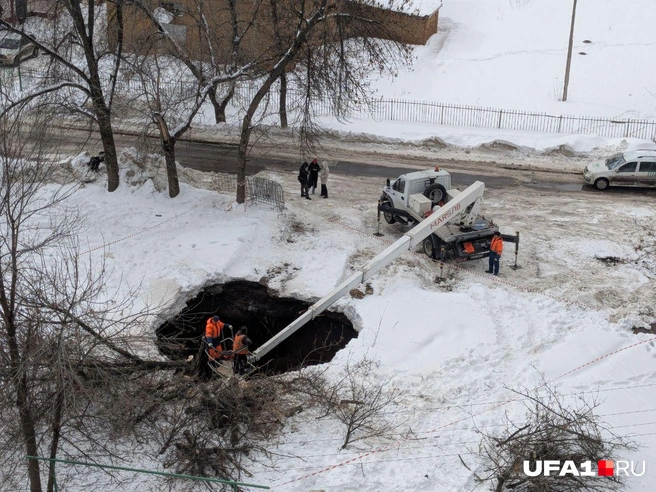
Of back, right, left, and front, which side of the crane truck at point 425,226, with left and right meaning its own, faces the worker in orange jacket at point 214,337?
left

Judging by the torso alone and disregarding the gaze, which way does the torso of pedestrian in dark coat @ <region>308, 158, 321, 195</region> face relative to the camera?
toward the camera

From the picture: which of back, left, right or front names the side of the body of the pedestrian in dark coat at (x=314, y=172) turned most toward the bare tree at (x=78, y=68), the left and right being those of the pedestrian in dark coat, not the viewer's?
right

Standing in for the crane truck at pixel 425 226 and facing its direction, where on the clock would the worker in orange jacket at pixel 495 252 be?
The worker in orange jacket is roughly at 5 o'clock from the crane truck.

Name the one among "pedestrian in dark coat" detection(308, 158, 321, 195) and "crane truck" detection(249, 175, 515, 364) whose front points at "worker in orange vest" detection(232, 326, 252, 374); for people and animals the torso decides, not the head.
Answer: the pedestrian in dark coat

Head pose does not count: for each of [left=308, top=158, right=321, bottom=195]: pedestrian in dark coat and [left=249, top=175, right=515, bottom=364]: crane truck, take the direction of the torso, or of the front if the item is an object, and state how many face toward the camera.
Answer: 1

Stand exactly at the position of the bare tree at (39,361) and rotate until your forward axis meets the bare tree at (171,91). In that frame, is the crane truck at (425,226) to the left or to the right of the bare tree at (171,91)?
right

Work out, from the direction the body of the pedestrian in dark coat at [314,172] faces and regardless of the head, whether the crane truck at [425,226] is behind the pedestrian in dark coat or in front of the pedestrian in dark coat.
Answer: in front

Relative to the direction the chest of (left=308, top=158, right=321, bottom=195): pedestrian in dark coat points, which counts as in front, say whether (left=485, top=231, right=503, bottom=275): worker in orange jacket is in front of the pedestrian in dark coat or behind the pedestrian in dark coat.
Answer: in front

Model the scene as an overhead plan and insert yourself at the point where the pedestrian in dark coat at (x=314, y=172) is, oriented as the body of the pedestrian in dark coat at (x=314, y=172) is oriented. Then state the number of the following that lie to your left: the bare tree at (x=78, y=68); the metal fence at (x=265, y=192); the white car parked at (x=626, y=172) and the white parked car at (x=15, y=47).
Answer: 1

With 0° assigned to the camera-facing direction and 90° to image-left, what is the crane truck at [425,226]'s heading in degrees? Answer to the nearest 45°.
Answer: approximately 135°

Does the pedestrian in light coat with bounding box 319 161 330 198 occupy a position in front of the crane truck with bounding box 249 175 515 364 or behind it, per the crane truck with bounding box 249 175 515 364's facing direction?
in front

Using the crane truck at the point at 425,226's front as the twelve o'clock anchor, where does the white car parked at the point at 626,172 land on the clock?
The white car parked is roughly at 3 o'clock from the crane truck.

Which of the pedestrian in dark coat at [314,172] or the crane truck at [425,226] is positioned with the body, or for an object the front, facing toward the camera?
the pedestrian in dark coat
